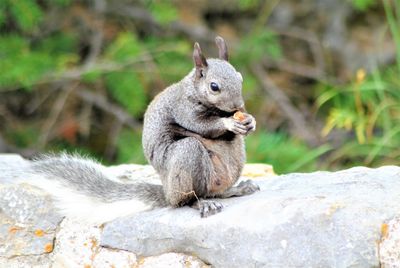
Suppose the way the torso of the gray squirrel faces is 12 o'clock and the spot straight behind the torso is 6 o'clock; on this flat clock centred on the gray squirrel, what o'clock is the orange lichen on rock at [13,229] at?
The orange lichen on rock is roughly at 5 o'clock from the gray squirrel.

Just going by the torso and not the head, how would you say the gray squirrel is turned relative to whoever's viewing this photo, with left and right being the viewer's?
facing the viewer and to the right of the viewer

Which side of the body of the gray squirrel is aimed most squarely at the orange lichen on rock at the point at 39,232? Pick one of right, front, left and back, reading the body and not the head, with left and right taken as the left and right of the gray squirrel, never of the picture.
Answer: back

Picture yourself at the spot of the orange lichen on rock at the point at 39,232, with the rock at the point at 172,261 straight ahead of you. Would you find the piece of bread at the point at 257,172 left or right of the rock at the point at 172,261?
left

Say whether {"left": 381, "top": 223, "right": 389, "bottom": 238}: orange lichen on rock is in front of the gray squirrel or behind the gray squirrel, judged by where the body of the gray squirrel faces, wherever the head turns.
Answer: in front
